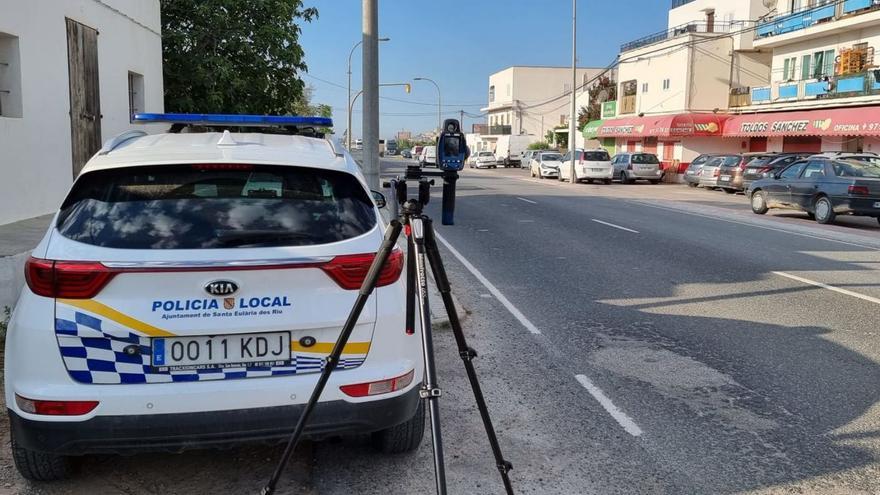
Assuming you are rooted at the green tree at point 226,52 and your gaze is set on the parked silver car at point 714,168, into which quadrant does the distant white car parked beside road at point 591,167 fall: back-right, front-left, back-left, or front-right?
front-left

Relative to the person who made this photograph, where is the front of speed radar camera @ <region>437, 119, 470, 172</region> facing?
facing away from the viewer

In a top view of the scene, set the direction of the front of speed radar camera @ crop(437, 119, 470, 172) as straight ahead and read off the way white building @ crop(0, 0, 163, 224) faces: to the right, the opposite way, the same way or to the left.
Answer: to the right

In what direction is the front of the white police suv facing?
away from the camera

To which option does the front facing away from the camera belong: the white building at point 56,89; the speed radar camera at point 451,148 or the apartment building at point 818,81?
the speed radar camera

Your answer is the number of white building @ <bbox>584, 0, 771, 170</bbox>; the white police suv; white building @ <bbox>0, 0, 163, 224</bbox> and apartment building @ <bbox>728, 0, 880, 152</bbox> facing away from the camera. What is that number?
1

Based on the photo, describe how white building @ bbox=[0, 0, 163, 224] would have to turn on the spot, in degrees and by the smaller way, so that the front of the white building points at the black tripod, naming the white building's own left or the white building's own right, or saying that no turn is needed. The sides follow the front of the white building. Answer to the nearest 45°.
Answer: approximately 45° to the white building's own right

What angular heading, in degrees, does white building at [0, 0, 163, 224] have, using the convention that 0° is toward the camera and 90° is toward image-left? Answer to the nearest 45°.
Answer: approximately 315°

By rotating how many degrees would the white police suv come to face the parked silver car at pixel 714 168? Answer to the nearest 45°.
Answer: approximately 45° to its right

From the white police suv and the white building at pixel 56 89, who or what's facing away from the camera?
the white police suv

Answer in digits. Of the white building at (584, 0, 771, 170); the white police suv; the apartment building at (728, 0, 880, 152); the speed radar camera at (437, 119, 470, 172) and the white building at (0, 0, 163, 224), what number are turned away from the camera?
2

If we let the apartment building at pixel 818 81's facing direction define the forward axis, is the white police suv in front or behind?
in front

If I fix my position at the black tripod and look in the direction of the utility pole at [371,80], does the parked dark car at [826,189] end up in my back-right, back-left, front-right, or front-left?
front-right

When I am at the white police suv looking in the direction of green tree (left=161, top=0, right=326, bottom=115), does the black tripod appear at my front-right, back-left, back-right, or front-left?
back-right

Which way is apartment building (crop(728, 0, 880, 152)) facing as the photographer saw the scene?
facing the viewer and to the left of the viewer

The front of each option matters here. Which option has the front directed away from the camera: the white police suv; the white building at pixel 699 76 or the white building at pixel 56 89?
the white police suv
